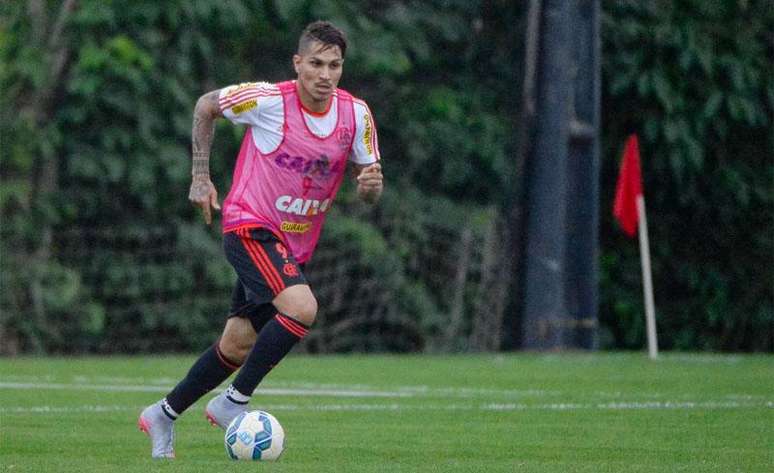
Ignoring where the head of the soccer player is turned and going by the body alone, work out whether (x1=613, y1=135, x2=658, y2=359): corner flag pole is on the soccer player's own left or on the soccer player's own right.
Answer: on the soccer player's own left

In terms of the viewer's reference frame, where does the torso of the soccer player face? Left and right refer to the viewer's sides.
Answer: facing the viewer and to the right of the viewer
